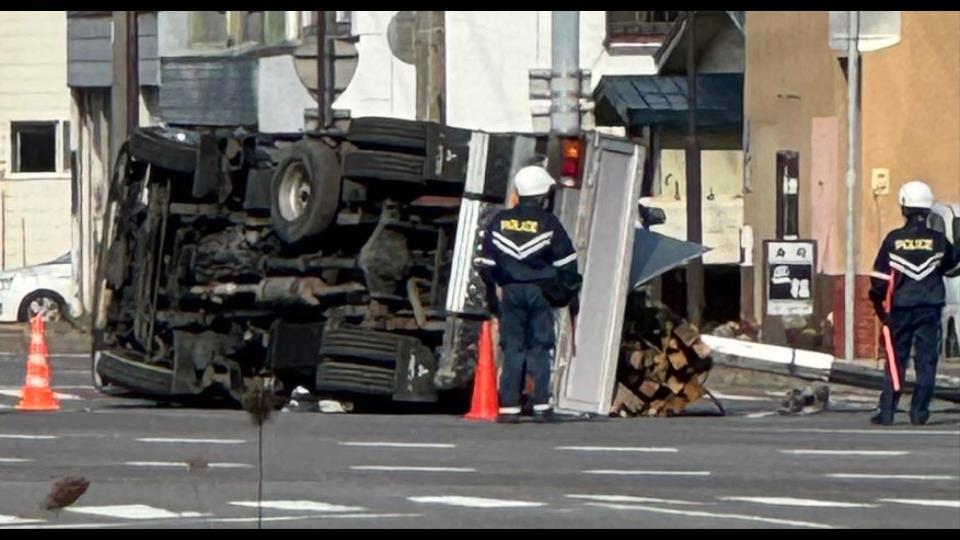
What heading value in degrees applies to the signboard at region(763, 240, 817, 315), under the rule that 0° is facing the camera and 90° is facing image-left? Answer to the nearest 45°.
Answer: approximately 0°

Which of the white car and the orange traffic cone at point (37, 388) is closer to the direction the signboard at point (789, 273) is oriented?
the orange traffic cone
